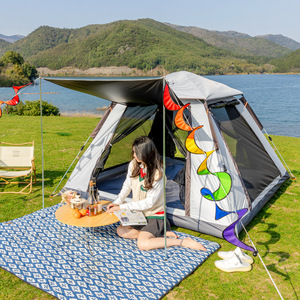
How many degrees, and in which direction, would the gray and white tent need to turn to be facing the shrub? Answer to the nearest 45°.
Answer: approximately 90° to its right

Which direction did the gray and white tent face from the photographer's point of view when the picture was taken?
facing the viewer and to the left of the viewer
